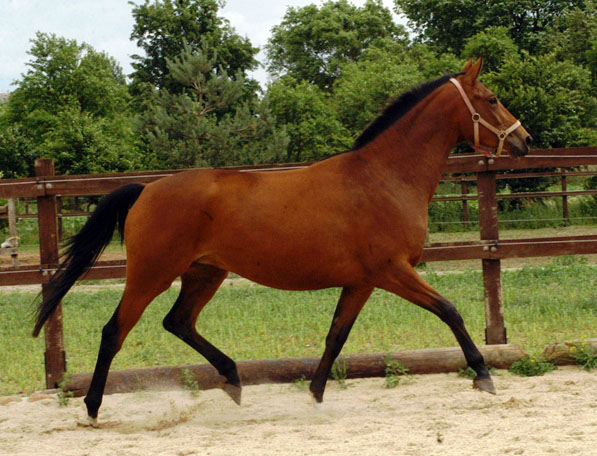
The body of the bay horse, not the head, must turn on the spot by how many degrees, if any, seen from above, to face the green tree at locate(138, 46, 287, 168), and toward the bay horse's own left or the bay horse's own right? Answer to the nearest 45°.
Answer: approximately 90° to the bay horse's own left

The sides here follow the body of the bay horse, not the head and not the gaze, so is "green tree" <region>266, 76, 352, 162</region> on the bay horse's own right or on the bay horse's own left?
on the bay horse's own left

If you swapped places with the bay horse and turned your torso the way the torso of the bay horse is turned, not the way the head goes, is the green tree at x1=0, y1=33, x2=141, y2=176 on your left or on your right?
on your left

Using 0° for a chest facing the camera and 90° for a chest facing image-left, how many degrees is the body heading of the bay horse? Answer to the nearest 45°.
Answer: approximately 270°

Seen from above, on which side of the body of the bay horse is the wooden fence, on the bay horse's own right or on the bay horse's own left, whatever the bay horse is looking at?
on the bay horse's own left

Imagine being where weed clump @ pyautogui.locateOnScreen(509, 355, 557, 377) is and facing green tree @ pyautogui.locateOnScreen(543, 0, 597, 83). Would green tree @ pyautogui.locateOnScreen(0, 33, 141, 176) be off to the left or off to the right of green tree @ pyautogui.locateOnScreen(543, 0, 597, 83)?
left
